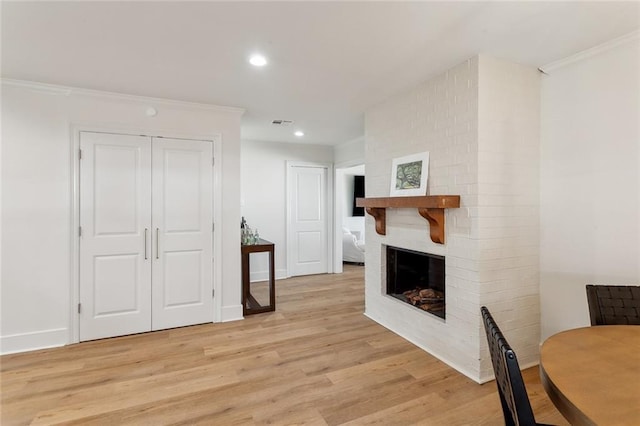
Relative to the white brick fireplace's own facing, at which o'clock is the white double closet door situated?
The white double closet door is roughly at 1 o'clock from the white brick fireplace.

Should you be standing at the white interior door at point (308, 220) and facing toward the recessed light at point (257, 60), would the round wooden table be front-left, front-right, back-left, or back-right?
front-left

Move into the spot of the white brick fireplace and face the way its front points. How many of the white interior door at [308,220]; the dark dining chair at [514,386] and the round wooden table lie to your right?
1

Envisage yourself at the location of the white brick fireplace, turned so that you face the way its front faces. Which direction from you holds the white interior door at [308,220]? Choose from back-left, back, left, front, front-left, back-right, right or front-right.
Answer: right

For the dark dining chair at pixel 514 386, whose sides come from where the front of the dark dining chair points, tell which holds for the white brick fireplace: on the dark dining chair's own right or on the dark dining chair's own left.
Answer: on the dark dining chair's own left

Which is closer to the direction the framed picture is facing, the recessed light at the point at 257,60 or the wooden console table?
the recessed light

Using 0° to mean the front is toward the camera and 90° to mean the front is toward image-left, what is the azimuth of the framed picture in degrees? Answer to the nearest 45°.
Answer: approximately 45°

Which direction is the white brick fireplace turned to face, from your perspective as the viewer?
facing the viewer and to the left of the viewer

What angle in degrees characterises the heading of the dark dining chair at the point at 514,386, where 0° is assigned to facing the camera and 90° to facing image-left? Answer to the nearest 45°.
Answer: approximately 270°

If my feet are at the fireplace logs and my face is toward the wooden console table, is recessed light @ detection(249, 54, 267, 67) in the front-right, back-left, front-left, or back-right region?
front-left

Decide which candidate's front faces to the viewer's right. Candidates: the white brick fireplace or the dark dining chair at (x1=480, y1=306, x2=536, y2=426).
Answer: the dark dining chair
